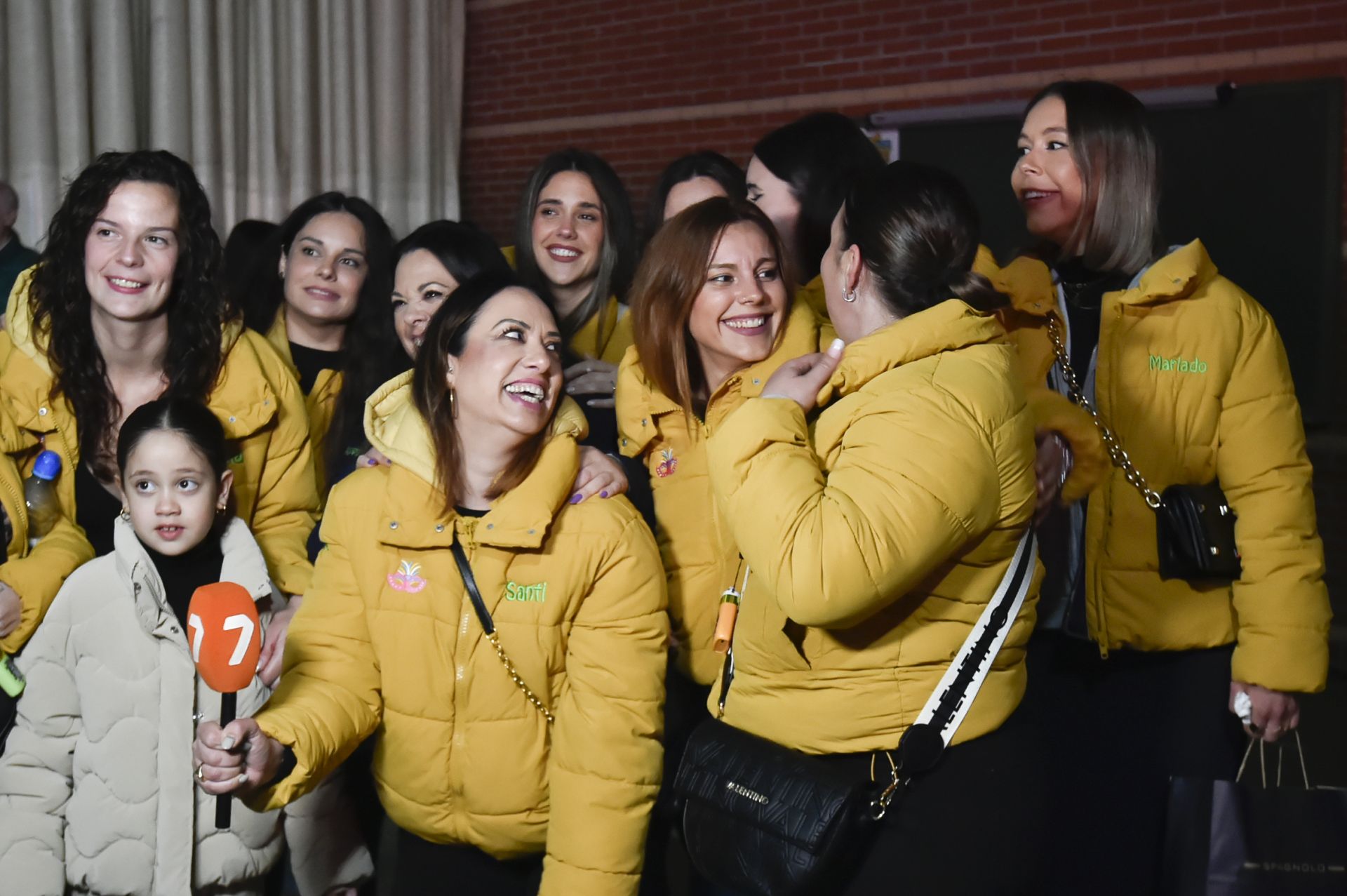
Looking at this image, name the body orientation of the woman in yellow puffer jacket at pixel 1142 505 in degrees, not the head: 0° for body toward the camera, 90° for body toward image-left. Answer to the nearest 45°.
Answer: approximately 45°

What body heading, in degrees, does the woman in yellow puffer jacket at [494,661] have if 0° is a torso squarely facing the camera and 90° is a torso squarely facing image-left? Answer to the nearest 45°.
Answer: approximately 0°

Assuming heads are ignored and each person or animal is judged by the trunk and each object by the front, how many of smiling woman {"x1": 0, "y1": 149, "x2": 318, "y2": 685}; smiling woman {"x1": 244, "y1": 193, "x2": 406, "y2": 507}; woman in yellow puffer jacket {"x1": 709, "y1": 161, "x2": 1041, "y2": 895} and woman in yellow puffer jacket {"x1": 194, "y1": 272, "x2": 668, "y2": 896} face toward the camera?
3

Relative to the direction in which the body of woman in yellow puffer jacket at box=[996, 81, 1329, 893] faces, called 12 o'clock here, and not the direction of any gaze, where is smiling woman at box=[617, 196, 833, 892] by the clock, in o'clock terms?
The smiling woman is roughly at 1 o'clock from the woman in yellow puffer jacket.
